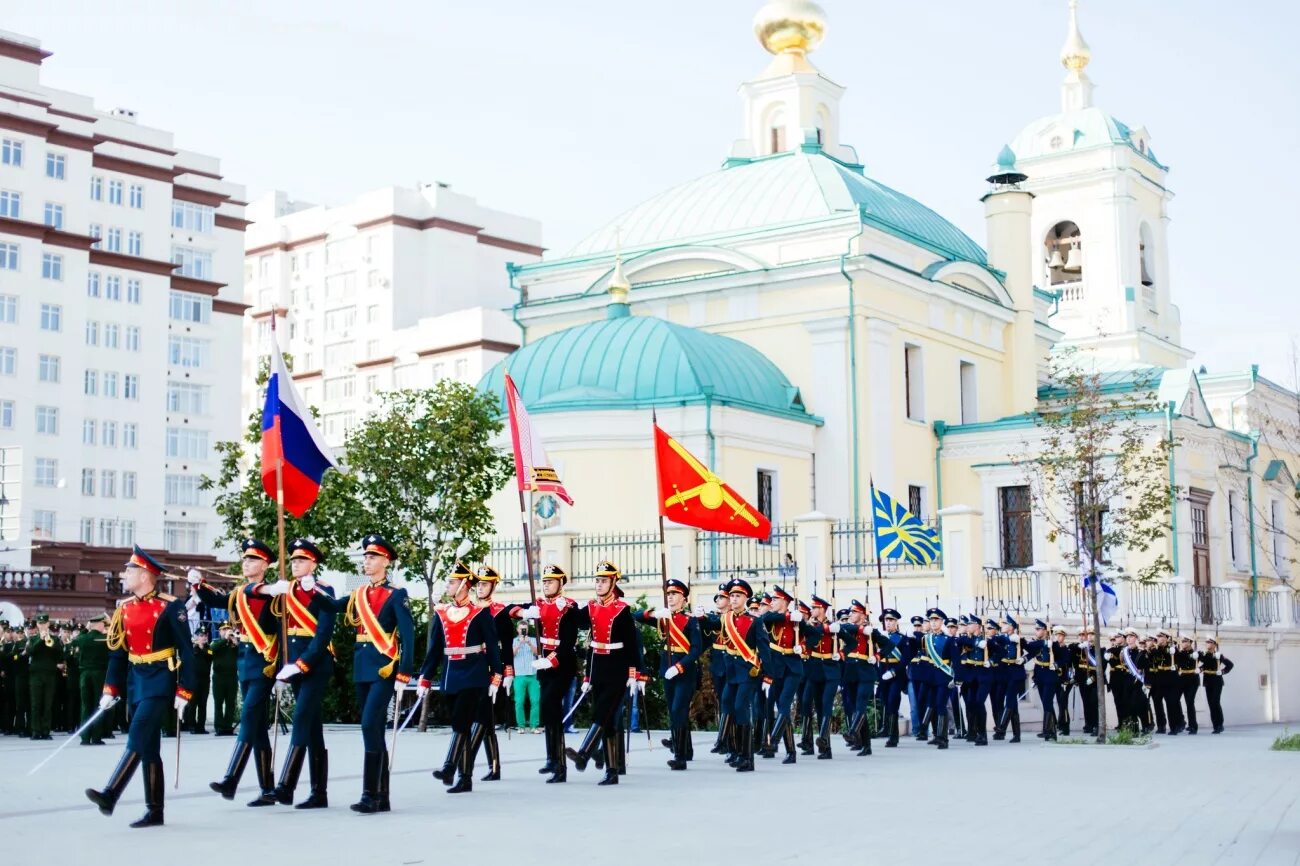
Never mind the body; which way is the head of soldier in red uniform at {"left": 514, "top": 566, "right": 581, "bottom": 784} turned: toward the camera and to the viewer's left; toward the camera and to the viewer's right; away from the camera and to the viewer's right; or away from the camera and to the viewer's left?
toward the camera and to the viewer's left

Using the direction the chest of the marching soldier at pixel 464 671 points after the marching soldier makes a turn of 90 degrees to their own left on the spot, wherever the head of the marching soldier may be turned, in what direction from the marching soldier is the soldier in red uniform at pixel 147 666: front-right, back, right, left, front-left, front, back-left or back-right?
right

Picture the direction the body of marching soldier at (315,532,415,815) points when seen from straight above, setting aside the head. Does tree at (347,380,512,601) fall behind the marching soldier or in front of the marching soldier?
behind

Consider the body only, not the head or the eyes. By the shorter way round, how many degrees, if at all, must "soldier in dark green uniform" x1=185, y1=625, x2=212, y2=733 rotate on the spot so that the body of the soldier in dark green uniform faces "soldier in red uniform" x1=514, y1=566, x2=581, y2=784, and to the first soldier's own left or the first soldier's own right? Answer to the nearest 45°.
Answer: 0° — they already face them

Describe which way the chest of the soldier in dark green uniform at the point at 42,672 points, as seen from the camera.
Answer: toward the camera

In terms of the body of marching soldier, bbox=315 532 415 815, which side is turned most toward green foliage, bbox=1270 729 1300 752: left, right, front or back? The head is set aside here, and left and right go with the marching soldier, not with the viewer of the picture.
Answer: back

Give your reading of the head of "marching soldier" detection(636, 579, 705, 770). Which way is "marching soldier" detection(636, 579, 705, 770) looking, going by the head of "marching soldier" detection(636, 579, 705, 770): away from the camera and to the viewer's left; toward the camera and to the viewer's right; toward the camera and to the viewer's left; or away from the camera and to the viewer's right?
toward the camera and to the viewer's left

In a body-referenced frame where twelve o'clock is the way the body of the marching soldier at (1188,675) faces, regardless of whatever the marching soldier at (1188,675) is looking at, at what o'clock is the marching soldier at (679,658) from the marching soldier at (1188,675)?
the marching soldier at (679,658) is roughly at 11 o'clock from the marching soldier at (1188,675).

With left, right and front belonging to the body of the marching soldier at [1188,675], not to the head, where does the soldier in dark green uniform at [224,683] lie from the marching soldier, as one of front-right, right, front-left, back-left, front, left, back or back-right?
front

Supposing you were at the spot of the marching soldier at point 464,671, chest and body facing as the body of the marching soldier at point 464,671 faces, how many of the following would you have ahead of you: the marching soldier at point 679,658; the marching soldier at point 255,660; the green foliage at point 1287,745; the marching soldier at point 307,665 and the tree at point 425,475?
2

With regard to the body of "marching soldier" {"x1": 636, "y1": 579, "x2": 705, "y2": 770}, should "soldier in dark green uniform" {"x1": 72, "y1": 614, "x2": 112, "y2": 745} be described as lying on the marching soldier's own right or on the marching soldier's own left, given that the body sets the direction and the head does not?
on the marching soldier's own right

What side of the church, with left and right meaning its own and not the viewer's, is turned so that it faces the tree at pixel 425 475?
back

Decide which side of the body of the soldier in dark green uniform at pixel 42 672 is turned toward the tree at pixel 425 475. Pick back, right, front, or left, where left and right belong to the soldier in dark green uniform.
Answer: left

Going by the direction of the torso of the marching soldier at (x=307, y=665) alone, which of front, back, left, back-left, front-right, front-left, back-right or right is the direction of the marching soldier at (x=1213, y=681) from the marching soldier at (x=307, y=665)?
back

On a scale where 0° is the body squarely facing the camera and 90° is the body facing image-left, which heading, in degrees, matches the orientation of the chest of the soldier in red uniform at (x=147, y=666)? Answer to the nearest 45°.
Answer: approximately 45°

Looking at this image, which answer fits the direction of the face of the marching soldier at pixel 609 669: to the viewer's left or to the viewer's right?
to the viewer's left

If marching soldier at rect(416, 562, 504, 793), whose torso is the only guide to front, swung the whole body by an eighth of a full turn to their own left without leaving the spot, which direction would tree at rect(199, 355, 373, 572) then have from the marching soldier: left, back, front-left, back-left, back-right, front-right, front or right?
back
